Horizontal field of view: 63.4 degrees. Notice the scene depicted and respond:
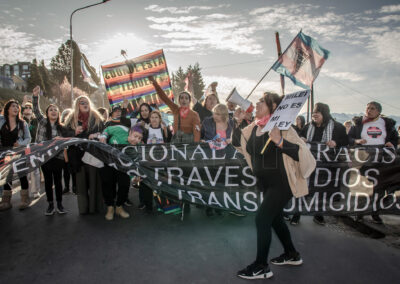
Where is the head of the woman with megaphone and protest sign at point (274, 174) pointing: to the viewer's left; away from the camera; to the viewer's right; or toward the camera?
to the viewer's left

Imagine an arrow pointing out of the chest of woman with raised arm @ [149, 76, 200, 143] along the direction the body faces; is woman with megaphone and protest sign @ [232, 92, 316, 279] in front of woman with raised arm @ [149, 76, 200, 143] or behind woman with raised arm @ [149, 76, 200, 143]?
in front

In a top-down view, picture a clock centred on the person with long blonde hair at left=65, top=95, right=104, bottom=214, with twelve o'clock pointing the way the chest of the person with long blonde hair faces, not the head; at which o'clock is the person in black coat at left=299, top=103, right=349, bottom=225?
The person in black coat is roughly at 10 o'clock from the person with long blonde hair.

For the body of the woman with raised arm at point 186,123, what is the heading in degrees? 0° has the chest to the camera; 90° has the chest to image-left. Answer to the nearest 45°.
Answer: approximately 0°

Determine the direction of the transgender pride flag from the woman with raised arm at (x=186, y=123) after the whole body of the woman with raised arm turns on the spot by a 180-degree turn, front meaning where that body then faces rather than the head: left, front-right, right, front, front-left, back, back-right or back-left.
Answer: right

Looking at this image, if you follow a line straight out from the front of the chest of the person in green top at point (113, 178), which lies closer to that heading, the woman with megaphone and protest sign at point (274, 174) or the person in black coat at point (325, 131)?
the woman with megaphone and protest sign

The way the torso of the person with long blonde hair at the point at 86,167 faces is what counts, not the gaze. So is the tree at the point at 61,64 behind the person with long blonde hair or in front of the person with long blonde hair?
behind
